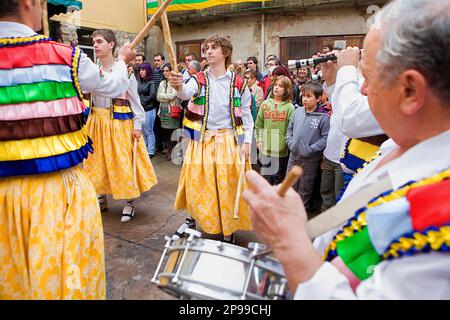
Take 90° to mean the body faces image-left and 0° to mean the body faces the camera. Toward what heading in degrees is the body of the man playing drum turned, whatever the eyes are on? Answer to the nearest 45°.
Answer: approximately 90°

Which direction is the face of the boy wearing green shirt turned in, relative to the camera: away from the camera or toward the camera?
toward the camera

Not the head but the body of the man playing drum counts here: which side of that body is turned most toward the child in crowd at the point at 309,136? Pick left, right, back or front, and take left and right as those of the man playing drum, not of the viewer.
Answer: right

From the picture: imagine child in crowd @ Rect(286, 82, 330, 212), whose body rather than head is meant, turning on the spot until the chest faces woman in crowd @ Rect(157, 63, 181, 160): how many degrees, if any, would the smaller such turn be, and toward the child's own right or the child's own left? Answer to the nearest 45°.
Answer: approximately 90° to the child's own right

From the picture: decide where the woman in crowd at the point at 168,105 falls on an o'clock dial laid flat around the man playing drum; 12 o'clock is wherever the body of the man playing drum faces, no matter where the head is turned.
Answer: The woman in crowd is roughly at 2 o'clock from the man playing drum.

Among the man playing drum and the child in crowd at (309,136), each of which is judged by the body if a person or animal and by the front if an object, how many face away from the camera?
0

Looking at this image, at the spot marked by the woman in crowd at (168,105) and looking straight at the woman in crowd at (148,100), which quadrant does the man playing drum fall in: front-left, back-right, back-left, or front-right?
back-left

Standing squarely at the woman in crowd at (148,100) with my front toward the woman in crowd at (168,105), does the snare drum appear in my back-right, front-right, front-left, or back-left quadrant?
front-right

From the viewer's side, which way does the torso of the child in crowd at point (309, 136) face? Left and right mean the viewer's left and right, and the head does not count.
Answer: facing the viewer and to the left of the viewer

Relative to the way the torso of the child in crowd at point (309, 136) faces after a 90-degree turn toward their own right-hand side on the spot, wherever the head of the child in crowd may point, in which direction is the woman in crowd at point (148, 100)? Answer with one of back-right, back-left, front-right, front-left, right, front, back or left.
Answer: front
